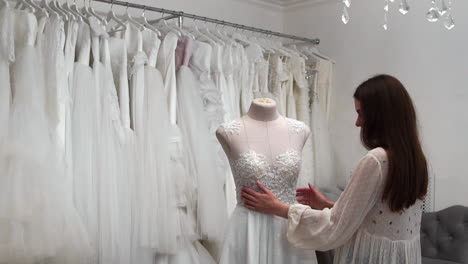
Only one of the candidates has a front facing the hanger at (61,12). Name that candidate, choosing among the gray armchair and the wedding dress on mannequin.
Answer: the gray armchair

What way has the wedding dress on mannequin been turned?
toward the camera

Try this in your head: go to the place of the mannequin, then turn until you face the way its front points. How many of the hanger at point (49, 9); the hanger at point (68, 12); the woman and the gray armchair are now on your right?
2

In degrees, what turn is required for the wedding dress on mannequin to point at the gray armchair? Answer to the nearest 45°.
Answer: approximately 135° to its left

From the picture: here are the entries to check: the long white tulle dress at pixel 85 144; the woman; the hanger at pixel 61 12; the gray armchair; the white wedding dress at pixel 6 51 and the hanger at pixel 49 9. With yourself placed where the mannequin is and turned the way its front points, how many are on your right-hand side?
4

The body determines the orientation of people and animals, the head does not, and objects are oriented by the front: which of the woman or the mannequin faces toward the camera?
the mannequin

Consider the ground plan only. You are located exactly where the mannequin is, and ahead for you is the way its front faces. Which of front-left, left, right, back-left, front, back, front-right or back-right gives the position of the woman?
front-left

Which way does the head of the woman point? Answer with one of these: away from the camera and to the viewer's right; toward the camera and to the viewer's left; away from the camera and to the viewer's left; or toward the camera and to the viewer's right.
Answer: away from the camera and to the viewer's left

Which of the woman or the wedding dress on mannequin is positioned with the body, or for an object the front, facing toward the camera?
the wedding dress on mannequin

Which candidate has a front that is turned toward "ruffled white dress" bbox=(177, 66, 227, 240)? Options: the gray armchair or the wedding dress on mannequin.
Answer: the gray armchair

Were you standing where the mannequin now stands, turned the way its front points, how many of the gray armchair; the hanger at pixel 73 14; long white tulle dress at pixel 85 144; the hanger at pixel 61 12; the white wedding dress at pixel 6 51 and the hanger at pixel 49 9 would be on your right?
5

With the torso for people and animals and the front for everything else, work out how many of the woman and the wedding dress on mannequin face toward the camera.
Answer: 1

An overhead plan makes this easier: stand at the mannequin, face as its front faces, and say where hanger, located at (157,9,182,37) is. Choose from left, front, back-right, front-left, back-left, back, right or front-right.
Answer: back-right

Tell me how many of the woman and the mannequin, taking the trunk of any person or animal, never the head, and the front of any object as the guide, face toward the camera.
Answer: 1

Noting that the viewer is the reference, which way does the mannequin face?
facing the viewer

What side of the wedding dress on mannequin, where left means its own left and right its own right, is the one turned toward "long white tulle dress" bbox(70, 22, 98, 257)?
right

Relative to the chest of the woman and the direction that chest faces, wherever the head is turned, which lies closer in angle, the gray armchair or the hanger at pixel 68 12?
the hanger
